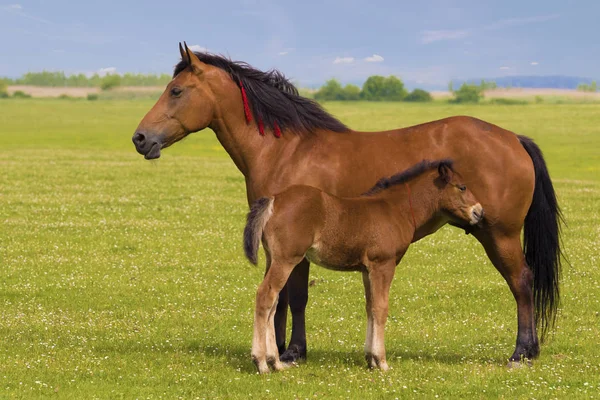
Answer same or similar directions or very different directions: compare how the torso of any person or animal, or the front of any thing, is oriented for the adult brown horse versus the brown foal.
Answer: very different directions

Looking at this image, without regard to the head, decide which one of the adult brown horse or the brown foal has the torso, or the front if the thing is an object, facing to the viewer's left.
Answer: the adult brown horse

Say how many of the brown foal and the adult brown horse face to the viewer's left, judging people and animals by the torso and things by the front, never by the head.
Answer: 1

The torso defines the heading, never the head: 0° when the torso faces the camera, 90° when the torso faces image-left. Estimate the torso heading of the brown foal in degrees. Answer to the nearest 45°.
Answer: approximately 270°

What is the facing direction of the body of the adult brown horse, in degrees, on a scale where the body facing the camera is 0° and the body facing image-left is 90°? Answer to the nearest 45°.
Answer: approximately 90°

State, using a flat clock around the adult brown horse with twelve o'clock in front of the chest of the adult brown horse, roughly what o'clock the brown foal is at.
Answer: The brown foal is roughly at 8 o'clock from the adult brown horse.
